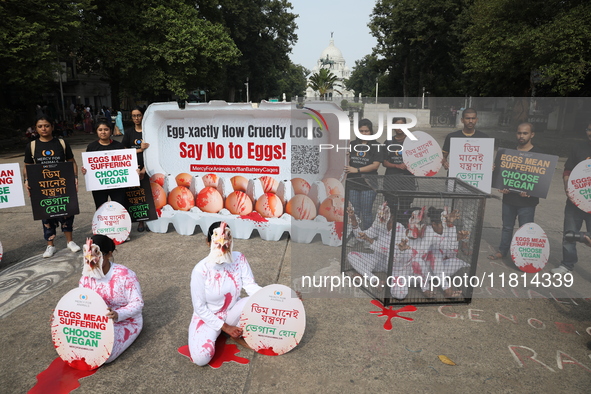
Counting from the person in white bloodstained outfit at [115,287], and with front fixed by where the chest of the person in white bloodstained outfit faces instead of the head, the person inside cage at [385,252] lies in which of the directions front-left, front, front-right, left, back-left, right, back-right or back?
back-left

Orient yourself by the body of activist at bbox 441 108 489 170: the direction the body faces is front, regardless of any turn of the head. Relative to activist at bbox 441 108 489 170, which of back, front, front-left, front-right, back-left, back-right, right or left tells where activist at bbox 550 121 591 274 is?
left

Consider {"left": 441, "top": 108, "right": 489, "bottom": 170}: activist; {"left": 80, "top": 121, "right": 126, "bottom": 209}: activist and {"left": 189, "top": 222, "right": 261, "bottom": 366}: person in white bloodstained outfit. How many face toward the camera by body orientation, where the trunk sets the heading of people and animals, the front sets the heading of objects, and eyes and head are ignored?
3

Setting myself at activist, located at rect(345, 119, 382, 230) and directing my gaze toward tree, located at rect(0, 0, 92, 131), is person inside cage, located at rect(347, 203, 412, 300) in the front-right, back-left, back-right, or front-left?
back-left

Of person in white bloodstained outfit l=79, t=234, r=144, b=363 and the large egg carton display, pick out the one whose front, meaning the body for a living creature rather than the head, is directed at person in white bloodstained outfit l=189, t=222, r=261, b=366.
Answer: the large egg carton display

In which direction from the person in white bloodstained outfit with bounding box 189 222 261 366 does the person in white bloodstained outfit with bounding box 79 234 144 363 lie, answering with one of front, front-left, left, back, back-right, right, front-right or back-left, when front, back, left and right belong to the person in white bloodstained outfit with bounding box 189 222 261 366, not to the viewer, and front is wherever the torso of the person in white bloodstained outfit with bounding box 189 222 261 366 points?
right

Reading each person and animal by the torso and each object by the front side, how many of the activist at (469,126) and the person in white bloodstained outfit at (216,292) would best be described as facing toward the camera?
2

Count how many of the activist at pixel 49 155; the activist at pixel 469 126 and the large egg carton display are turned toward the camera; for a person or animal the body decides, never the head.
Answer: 3

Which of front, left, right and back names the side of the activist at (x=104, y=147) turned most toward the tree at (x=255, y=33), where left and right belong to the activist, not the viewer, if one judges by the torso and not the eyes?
back

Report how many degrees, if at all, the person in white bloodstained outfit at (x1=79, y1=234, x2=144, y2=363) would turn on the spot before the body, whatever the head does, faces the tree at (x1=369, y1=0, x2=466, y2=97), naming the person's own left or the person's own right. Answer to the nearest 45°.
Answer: approximately 180°
